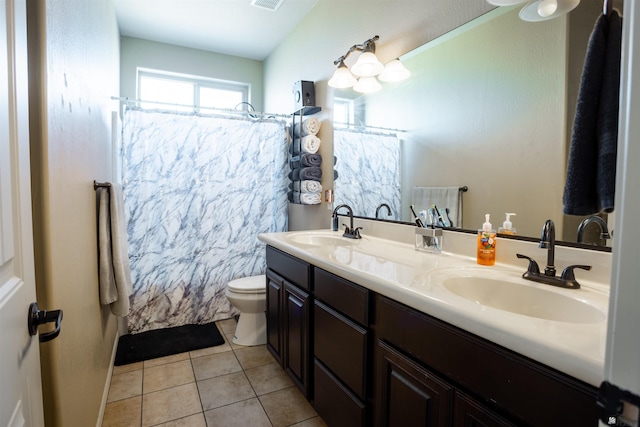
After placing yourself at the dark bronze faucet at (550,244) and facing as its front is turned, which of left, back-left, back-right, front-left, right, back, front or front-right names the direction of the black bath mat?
front-right

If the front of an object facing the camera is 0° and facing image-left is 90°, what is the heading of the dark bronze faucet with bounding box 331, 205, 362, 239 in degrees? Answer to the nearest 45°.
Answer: approximately 45°

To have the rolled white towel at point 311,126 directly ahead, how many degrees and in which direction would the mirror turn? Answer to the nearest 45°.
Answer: approximately 90° to its right

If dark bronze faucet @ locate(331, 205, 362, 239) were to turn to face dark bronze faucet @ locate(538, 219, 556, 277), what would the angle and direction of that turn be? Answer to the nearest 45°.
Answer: approximately 90° to its left

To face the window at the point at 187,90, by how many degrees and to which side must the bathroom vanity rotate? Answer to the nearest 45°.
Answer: approximately 90° to its right

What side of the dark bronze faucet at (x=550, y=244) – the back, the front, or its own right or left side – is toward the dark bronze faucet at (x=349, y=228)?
right

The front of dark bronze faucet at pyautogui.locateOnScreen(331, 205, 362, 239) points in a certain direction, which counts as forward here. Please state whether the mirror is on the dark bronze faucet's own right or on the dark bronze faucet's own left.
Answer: on the dark bronze faucet's own left

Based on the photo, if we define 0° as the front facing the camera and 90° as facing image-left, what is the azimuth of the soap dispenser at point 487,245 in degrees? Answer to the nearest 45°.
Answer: approximately 0°
